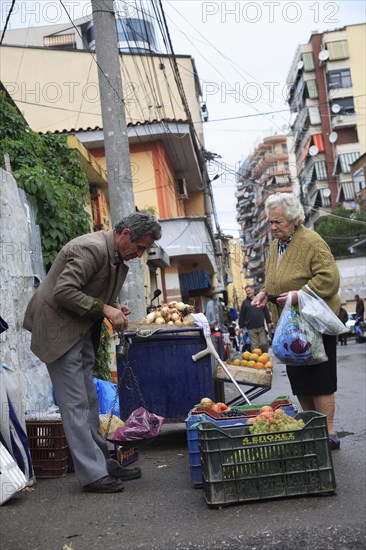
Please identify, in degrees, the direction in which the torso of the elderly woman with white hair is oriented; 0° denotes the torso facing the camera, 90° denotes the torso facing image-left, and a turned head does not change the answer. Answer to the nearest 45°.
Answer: approximately 45°

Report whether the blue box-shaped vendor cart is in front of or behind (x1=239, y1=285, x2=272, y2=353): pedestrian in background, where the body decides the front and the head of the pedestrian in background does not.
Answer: in front

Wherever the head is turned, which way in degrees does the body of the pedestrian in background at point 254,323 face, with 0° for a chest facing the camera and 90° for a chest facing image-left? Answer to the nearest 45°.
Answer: approximately 0°

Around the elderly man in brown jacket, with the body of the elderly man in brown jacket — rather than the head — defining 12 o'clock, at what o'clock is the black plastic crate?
The black plastic crate is roughly at 1 o'clock from the elderly man in brown jacket.

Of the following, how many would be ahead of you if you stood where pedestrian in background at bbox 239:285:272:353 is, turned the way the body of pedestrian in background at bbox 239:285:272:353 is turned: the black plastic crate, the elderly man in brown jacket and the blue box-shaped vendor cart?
3

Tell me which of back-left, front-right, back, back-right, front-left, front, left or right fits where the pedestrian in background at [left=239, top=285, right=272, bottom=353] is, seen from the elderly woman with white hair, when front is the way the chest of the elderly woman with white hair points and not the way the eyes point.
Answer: back-right

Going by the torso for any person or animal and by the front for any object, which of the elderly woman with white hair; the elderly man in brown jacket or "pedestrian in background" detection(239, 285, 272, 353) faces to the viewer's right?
the elderly man in brown jacket

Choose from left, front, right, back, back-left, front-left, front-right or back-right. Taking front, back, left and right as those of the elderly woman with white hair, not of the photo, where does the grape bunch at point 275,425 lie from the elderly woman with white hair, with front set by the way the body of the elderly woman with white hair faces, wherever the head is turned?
front-left

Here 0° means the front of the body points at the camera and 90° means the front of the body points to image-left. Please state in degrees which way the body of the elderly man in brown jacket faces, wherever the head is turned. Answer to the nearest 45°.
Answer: approximately 270°

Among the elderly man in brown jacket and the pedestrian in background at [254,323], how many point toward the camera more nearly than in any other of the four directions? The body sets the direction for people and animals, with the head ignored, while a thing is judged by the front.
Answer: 1
